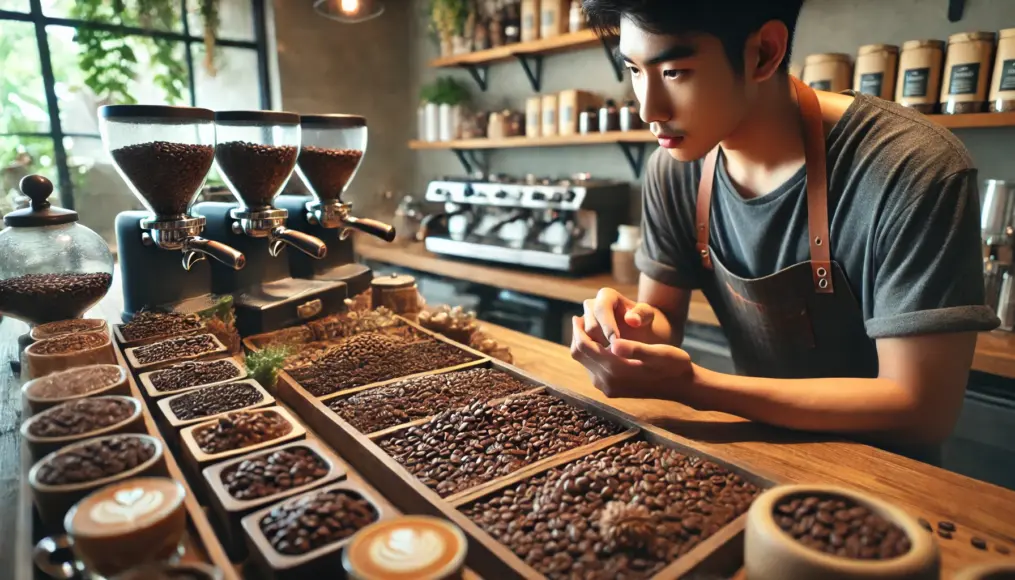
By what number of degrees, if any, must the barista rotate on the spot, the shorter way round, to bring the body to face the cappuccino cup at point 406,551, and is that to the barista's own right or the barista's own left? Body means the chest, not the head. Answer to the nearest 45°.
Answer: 0° — they already face it

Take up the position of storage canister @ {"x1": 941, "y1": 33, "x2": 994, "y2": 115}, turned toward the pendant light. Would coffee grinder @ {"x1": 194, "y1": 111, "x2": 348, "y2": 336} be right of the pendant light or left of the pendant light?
left

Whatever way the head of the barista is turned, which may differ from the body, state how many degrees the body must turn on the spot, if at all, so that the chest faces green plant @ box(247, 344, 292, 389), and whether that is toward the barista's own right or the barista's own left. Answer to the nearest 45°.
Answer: approximately 45° to the barista's own right

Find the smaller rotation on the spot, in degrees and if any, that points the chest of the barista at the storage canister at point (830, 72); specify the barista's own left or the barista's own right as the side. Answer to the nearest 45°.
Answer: approximately 135° to the barista's own right

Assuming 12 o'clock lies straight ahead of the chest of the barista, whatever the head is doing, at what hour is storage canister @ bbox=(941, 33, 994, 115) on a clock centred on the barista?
The storage canister is roughly at 5 o'clock from the barista.

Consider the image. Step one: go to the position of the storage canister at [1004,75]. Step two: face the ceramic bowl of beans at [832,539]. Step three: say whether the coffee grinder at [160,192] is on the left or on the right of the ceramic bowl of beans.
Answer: right

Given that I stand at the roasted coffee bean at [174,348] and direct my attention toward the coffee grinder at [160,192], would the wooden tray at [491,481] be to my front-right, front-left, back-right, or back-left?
back-right

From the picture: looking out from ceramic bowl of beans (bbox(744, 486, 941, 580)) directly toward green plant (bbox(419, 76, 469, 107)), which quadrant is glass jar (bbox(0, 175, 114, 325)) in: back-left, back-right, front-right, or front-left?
front-left

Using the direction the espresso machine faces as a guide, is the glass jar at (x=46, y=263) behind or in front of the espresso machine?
in front

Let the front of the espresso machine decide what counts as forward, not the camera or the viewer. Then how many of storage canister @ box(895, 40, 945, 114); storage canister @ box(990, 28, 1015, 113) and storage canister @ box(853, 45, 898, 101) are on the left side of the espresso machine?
3

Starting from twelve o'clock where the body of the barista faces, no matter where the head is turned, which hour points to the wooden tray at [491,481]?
The wooden tray is roughly at 12 o'clock from the barista.

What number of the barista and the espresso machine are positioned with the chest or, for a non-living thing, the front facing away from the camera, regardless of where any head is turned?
0

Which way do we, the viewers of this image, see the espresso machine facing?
facing the viewer and to the left of the viewer

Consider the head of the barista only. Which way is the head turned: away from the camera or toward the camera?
toward the camera

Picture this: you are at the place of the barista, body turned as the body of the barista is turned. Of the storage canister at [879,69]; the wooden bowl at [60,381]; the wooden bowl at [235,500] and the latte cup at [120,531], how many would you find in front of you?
3

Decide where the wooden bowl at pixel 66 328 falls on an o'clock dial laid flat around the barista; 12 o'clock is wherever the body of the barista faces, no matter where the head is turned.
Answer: The wooden bowl is roughly at 1 o'clock from the barista.

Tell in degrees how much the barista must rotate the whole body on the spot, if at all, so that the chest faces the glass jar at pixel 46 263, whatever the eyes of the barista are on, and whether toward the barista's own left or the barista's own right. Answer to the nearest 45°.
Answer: approximately 45° to the barista's own right
